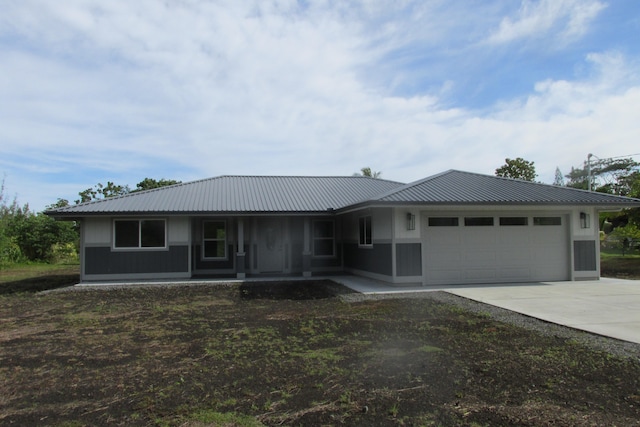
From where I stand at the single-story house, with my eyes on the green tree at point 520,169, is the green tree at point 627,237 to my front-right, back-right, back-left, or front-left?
front-right

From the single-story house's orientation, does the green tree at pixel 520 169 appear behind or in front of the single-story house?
behind

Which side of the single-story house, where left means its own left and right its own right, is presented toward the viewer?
front

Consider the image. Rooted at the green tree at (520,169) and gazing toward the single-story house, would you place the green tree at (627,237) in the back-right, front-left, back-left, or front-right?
front-left

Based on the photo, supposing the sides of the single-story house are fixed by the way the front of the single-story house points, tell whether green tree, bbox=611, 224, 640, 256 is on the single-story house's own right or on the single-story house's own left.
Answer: on the single-story house's own left

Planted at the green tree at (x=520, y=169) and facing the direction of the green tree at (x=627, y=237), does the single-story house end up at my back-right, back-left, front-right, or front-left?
front-right
